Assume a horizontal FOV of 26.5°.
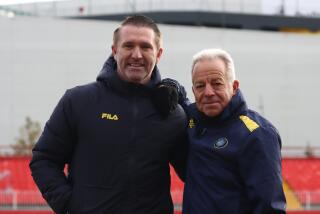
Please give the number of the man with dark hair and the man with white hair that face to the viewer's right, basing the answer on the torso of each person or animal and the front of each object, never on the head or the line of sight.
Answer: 0

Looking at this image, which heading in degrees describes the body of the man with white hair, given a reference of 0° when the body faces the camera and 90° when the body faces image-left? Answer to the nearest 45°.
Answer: approximately 45°

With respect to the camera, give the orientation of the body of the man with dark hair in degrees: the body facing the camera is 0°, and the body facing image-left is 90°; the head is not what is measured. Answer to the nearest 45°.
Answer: approximately 0°

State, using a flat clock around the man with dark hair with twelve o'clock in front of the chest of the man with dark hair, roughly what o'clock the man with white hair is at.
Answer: The man with white hair is roughly at 10 o'clock from the man with dark hair.

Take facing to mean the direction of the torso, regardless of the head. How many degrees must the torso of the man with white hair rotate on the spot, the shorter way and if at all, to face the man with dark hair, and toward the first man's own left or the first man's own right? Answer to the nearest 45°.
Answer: approximately 45° to the first man's own right
